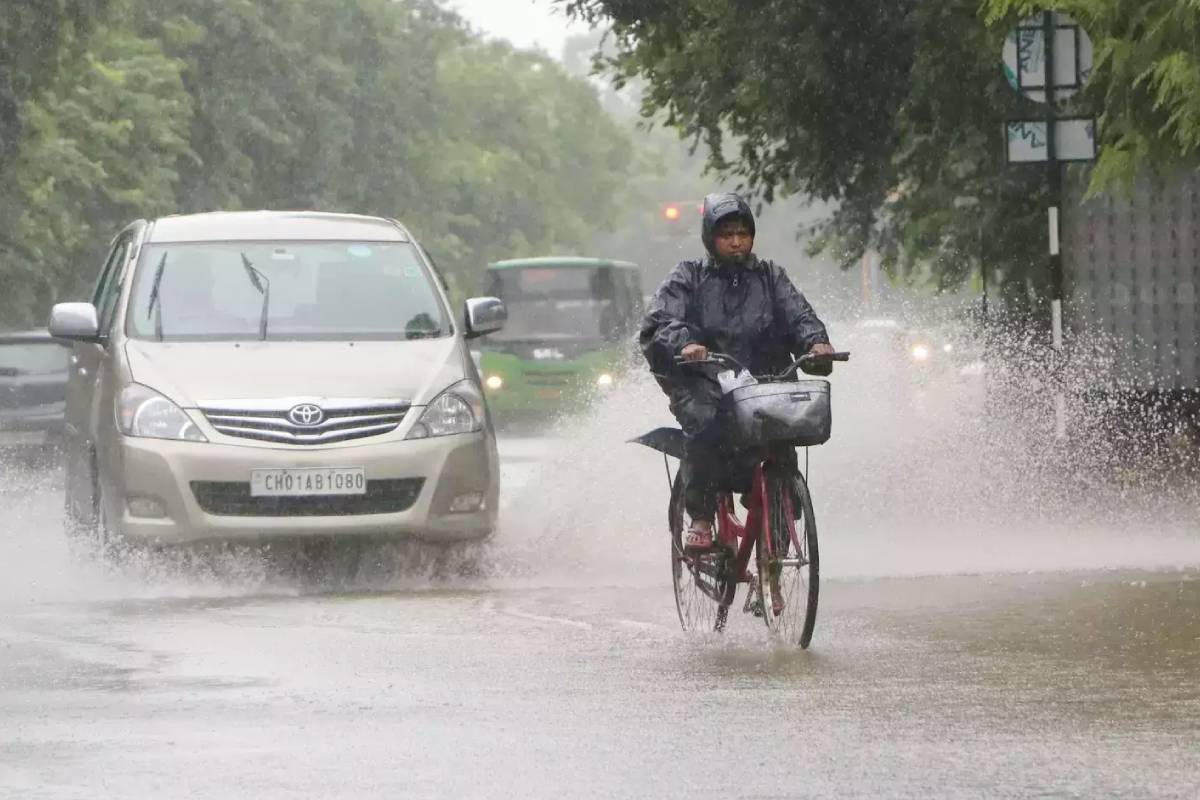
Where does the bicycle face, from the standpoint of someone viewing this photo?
facing the viewer and to the right of the viewer

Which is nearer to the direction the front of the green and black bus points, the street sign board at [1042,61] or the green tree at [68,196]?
the street sign board

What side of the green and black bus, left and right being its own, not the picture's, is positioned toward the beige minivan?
front

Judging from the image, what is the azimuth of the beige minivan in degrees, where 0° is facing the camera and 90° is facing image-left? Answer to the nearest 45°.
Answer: approximately 0°

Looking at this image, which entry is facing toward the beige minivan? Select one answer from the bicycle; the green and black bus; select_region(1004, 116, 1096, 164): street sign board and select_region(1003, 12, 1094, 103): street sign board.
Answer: the green and black bus

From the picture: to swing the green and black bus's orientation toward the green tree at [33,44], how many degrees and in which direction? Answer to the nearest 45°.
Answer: approximately 45° to its right
